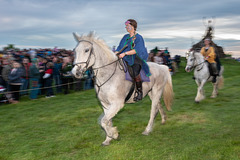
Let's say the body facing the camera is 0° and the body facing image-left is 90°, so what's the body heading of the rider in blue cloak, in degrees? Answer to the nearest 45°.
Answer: approximately 45°

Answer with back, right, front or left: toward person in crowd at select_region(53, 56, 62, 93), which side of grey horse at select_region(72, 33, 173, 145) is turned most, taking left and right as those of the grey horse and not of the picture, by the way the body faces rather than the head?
right

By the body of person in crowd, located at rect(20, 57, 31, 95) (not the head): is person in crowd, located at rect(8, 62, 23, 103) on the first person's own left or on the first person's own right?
on the first person's own right

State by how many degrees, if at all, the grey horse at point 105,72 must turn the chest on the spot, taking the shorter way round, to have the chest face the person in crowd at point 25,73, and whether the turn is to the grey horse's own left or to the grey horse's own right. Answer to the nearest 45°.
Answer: approximately 90° to the grey horse's own right

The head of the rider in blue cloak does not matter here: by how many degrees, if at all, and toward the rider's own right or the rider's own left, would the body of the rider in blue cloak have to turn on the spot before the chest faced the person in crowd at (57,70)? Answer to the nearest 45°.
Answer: approximately 90° to the rider's own right

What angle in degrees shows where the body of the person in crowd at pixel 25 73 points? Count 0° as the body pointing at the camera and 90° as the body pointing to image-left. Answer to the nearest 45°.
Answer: approximately 315°

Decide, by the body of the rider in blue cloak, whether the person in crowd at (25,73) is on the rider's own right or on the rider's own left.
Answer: on the rider's own right

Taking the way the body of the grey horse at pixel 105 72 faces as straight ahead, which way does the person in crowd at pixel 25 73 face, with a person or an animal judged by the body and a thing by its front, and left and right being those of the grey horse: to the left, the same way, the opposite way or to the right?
to the left

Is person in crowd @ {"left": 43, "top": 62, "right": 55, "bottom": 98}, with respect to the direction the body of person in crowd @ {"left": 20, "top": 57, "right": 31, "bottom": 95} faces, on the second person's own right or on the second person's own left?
on the second person's own left

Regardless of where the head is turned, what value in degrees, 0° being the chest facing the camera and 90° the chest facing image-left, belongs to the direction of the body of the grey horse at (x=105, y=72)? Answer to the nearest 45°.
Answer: approximately 45°
